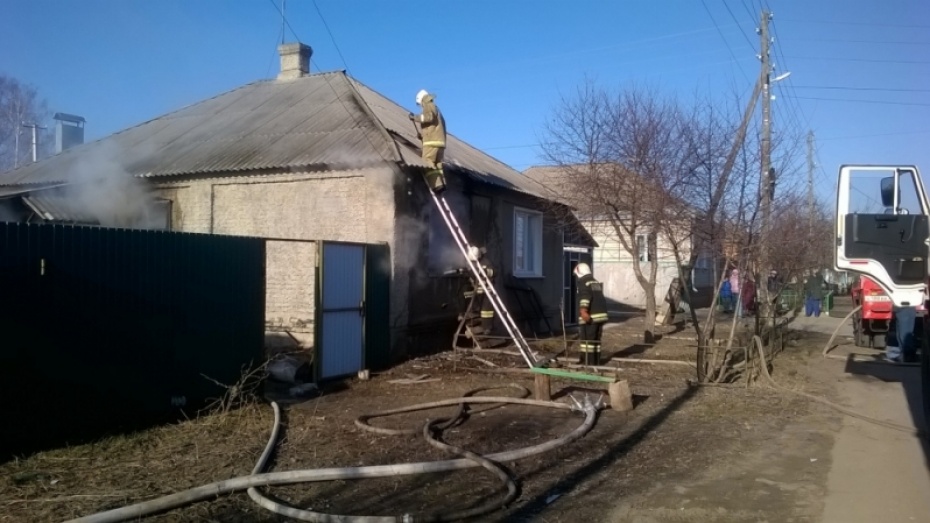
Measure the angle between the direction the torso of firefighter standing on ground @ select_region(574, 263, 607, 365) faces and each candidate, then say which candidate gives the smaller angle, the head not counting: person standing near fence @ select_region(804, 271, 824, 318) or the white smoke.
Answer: the white smoke

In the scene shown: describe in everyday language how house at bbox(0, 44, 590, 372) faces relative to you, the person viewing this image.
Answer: facing the viewer and to the right of the viewer

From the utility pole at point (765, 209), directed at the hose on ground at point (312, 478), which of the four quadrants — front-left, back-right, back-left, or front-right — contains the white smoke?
front-right

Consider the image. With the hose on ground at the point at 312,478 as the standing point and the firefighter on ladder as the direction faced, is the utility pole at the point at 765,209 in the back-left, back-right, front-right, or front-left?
front-right

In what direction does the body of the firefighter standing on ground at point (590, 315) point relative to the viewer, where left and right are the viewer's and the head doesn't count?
facing away from the viewer and to the left of the viewer

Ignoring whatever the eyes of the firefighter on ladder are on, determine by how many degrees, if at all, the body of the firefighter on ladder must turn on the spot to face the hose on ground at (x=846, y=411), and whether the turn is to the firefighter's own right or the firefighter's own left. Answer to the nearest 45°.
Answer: approximately 135° to the firefighter's own left

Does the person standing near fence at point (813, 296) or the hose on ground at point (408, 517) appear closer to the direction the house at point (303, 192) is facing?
the hose on ground

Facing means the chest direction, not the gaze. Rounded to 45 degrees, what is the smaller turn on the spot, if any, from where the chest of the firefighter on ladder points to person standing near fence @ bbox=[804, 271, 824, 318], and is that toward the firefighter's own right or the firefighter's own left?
approximately 135° to the firefighter's own right

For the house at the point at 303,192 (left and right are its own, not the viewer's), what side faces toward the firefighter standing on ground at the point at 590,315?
front

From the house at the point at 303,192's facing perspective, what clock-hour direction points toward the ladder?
The ladder is roughly at 12 o'clock from the house.

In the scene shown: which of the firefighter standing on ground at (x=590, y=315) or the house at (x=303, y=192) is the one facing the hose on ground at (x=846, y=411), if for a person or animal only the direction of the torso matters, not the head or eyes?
the house

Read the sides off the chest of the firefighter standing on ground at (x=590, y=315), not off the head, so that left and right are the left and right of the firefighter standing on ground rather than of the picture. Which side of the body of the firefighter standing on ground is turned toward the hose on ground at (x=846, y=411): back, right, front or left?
back

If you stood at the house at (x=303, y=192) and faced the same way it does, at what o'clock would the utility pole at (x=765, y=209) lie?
The utility pole is roughly at 11 o'clock from the house.

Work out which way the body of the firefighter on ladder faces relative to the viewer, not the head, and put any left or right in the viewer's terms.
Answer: facing to the left of the viewer

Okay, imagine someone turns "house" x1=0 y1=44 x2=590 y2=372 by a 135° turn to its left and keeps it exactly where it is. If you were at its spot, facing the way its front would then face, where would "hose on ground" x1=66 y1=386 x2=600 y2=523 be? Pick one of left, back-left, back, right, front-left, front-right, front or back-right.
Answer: back
